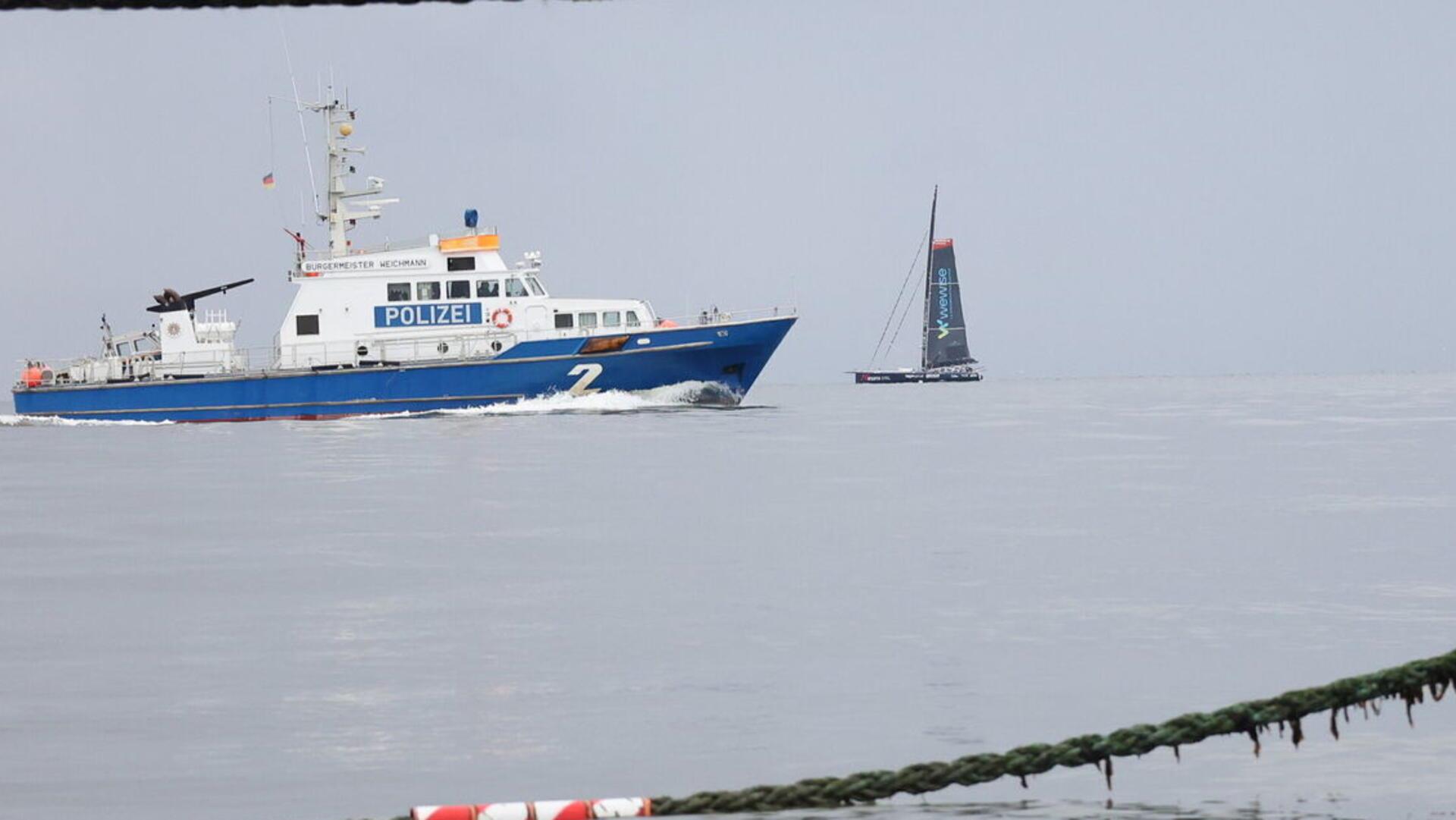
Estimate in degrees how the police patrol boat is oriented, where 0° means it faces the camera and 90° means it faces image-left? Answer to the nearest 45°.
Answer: approximately 270°

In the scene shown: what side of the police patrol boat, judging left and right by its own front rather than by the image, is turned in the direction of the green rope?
right

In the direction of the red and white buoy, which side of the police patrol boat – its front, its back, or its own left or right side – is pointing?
right
